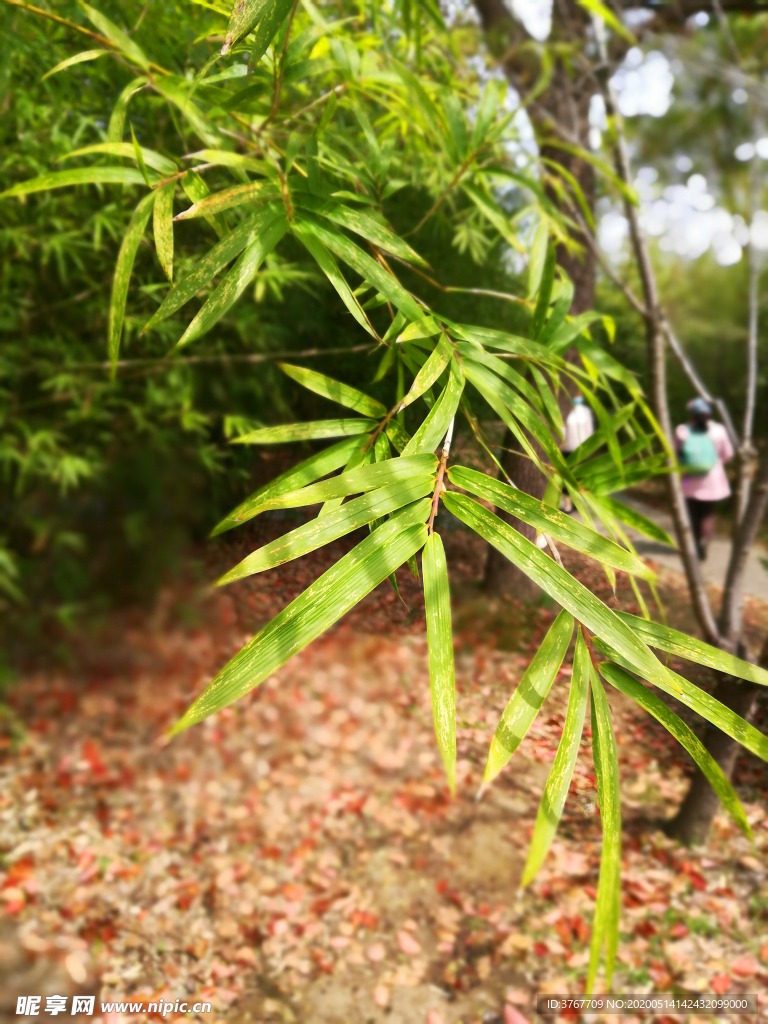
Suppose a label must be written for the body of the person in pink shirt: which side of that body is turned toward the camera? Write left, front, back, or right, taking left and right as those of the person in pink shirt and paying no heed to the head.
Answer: back
